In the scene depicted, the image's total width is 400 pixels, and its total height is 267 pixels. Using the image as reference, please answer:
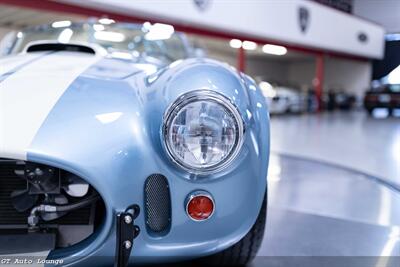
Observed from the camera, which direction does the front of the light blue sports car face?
facing the viewer

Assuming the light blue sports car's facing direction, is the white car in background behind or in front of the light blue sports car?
behind
